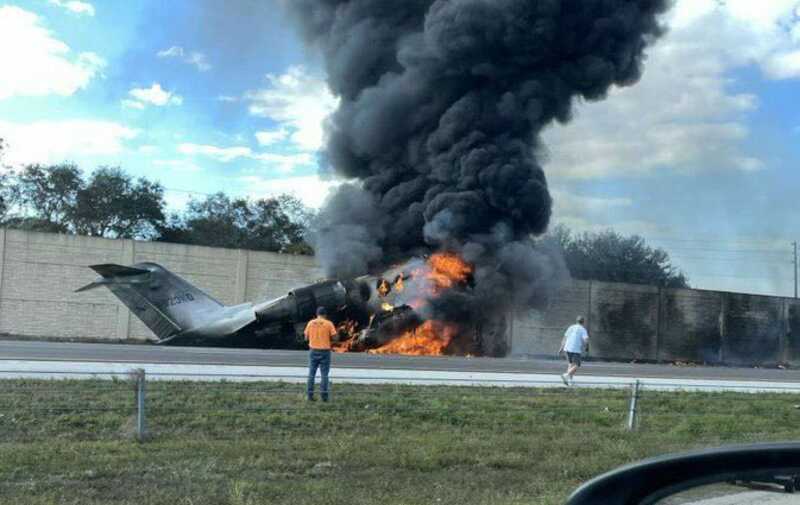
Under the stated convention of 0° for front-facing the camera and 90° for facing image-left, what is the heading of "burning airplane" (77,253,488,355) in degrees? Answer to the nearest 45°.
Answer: approximately 270°

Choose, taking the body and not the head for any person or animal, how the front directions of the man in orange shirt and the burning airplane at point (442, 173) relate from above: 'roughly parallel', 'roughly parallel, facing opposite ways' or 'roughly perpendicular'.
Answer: roughly perpendicular

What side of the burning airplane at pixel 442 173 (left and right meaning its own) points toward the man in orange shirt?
right

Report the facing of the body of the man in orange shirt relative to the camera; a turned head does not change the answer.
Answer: away from the camera

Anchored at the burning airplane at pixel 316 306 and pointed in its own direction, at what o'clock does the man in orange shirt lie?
The man in orange shirt is roughly at 3 o'clock from the burning airplane.

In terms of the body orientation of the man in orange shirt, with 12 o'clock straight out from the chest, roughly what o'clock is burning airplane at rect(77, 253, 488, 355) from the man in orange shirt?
The burning airplane is roughly at 12 o'clock from the man in orange shirt.

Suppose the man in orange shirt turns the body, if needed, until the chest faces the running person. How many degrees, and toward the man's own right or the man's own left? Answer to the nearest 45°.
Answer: approximately 45° to the man's own right

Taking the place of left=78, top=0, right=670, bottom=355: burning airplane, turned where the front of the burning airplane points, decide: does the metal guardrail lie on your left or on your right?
on your right

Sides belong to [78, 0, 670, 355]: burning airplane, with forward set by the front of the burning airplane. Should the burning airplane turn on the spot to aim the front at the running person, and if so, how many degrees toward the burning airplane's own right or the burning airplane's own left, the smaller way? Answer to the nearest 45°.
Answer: approximately 90° to the burning airplane's own right

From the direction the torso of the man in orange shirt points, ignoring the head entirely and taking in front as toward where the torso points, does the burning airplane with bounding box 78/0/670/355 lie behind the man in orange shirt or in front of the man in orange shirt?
in front

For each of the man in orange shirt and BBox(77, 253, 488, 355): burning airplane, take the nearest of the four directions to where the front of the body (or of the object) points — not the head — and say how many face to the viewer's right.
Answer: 1

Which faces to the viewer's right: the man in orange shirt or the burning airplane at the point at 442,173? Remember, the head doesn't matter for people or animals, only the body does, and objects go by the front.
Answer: the burning airplane

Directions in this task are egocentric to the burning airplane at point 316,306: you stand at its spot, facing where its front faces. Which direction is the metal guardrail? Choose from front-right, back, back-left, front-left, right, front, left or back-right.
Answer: right
